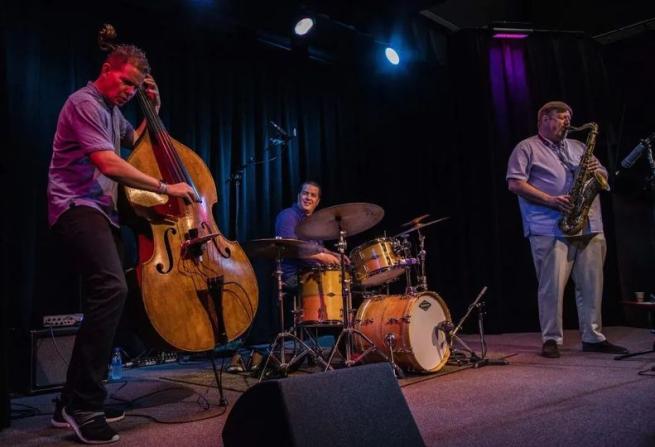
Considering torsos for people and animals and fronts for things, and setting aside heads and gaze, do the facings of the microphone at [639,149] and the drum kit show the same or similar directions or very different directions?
very different directions

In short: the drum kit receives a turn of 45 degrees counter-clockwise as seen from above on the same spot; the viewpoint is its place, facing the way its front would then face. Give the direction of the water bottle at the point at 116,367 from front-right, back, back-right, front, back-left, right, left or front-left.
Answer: back

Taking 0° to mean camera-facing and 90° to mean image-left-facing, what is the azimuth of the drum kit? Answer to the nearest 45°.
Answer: approximately 315°

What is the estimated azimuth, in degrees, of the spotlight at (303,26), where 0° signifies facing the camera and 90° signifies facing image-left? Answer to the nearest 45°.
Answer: approximately 0°

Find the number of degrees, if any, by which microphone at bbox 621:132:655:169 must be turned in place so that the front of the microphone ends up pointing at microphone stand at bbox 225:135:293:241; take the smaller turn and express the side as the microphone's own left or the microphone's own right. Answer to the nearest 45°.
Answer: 0° — it already faces it

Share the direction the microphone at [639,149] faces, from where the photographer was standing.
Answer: facing to the left of the viewer

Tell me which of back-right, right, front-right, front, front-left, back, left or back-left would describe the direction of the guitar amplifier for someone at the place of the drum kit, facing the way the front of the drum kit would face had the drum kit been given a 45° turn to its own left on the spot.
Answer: back
